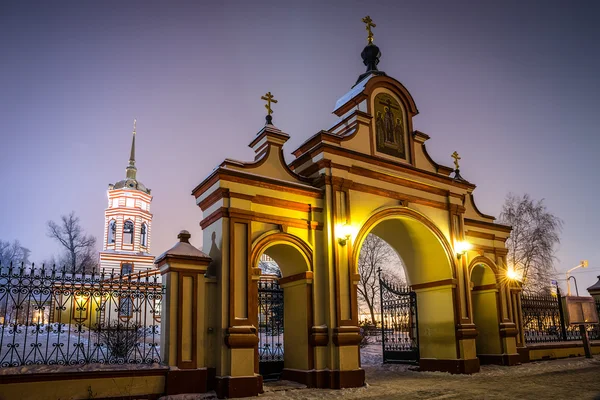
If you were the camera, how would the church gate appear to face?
facing the viewer and to the right of the viewer

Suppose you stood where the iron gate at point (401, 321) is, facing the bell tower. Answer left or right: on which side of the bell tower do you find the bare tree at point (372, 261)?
right

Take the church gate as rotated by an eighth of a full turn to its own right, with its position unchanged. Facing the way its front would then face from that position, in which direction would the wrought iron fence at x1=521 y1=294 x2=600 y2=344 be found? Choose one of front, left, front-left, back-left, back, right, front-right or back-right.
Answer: back-left

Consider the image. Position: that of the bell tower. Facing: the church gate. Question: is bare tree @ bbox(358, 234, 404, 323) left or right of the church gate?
left

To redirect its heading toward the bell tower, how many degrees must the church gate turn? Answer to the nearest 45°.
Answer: approximately 180°

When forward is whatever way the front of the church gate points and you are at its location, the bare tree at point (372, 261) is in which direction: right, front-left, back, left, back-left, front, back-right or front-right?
back-left
